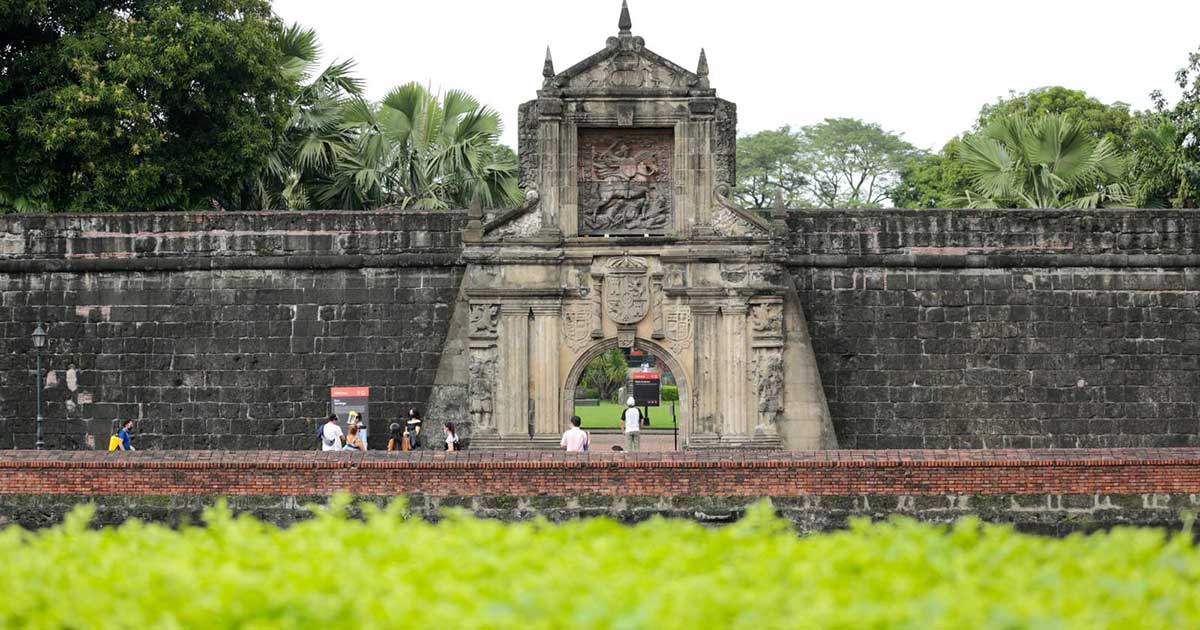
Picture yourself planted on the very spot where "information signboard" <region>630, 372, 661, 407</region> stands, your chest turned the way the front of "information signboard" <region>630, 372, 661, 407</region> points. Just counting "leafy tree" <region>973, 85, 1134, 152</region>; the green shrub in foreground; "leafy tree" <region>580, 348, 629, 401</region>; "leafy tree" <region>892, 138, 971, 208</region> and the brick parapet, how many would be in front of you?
2

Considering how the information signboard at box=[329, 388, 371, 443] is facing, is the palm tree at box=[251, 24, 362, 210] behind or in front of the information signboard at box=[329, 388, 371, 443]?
behind

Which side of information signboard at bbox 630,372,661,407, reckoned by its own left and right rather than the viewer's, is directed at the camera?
front

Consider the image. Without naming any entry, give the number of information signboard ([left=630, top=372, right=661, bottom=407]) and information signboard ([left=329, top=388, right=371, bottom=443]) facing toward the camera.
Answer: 2

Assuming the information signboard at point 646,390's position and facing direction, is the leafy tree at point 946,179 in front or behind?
behind

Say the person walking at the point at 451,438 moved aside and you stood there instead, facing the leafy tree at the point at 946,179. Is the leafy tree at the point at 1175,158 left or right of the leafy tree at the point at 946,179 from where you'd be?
right

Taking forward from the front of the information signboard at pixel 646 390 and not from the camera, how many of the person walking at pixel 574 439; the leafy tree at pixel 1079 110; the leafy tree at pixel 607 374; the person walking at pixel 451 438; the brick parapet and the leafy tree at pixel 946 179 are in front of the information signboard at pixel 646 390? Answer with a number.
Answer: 3

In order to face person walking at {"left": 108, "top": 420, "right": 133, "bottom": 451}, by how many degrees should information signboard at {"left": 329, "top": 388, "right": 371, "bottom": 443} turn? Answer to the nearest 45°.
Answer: approximately 90° to its right

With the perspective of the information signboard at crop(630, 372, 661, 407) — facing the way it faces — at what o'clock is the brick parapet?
The brick parapet is roughly at 12 o'clock from the information signboard.

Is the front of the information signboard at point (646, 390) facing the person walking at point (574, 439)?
yes

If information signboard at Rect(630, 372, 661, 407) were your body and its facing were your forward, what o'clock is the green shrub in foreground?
The green shrub in foreground is roughly at 12 o'clock from the information signboard.

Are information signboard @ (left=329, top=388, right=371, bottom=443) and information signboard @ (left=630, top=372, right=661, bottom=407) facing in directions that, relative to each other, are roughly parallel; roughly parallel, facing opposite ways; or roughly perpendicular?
roughly parallel

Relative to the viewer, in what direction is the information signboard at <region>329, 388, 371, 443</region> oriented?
toward the camera

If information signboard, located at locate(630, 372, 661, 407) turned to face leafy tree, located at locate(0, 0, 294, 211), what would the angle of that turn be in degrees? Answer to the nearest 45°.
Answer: approximately 45° to its right

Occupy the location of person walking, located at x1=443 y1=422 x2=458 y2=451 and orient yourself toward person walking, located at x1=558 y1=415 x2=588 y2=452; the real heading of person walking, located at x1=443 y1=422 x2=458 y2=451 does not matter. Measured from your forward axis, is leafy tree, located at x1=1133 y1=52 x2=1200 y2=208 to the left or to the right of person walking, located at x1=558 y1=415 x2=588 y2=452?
left
